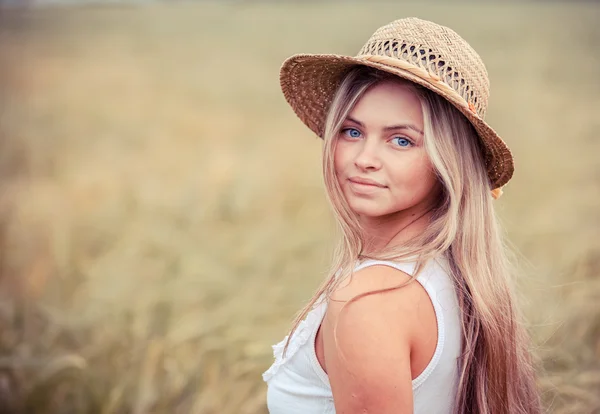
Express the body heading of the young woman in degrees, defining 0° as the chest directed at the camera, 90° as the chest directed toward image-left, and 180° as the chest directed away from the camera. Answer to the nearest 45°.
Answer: approximately 90°
